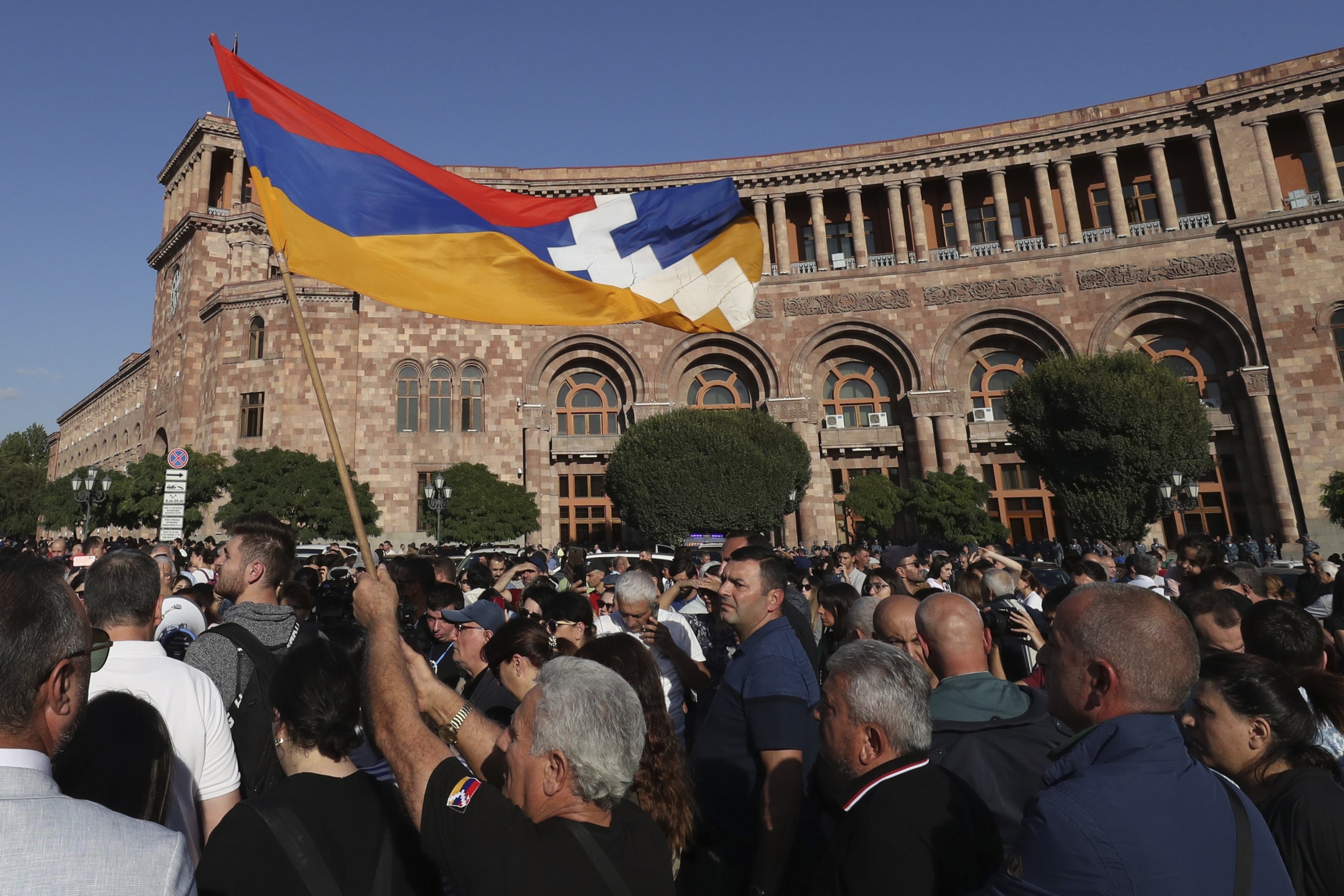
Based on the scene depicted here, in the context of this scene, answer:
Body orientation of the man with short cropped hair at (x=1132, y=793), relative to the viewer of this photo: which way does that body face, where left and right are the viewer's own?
facing away from the viewer and to the left of the viewer

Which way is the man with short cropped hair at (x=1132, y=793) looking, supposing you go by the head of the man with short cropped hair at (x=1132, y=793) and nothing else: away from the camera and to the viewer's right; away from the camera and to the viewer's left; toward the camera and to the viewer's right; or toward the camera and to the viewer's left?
away from the camera and to the viewer's left

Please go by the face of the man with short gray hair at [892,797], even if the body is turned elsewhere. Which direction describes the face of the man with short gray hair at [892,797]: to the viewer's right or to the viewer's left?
to the viewer's left

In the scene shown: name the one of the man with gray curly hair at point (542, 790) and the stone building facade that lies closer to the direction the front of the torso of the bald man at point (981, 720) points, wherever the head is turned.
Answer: the stone building facade

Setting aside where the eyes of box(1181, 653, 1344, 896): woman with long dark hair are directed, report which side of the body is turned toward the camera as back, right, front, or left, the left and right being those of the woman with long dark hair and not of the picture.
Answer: left

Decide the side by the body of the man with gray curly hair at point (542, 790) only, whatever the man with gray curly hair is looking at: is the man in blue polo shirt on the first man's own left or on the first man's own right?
on the first man's own right

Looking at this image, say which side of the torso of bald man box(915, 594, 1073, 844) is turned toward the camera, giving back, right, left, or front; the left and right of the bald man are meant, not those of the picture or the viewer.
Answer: back

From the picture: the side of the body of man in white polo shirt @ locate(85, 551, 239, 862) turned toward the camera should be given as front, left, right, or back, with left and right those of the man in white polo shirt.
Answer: back

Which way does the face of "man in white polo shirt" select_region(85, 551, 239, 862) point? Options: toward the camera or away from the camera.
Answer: away from the camera

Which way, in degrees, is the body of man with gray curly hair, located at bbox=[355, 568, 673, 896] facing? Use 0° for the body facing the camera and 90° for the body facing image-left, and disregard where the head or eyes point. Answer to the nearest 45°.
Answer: approximately 135°
